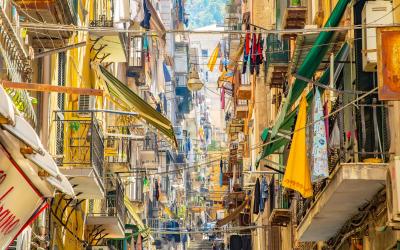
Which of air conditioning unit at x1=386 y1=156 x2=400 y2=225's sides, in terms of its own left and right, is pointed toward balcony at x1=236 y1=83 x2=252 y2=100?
right

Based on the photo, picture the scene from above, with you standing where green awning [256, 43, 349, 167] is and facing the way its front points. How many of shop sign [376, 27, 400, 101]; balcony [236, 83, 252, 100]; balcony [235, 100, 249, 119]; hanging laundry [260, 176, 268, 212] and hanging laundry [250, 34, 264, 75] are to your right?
4

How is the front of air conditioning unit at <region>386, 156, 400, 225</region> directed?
to the viewer's left

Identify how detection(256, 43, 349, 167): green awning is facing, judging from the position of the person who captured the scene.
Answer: facing to the left of the viewer

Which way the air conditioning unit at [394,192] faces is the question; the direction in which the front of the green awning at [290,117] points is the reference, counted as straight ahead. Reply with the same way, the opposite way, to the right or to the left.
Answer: the same way

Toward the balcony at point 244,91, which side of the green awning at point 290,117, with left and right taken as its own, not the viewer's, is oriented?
right
